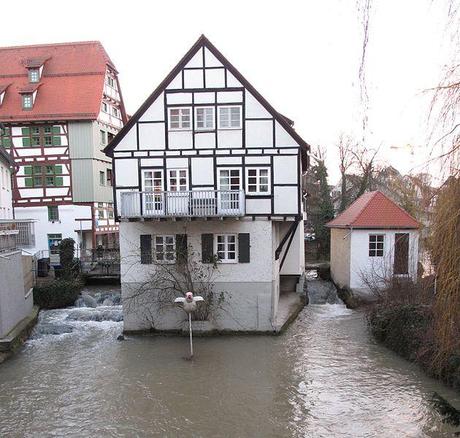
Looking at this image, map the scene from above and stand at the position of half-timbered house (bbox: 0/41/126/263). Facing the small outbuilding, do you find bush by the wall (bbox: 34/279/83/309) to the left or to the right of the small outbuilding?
right

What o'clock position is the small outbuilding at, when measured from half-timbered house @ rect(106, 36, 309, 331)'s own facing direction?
The small outbuilding is roughly at 8 o'clock from the half-timbered house.

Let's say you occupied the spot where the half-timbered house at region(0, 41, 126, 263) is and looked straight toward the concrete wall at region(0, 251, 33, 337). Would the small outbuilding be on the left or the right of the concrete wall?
left

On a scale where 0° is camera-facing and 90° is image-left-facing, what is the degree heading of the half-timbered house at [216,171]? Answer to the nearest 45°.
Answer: approximately 0°

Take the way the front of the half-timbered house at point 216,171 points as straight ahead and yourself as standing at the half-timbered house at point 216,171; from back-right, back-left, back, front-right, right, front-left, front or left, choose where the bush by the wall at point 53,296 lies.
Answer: back-right

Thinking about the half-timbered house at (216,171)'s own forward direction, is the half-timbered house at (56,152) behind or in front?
behind

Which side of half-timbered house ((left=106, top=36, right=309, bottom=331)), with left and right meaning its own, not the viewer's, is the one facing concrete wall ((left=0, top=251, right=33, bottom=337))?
right
